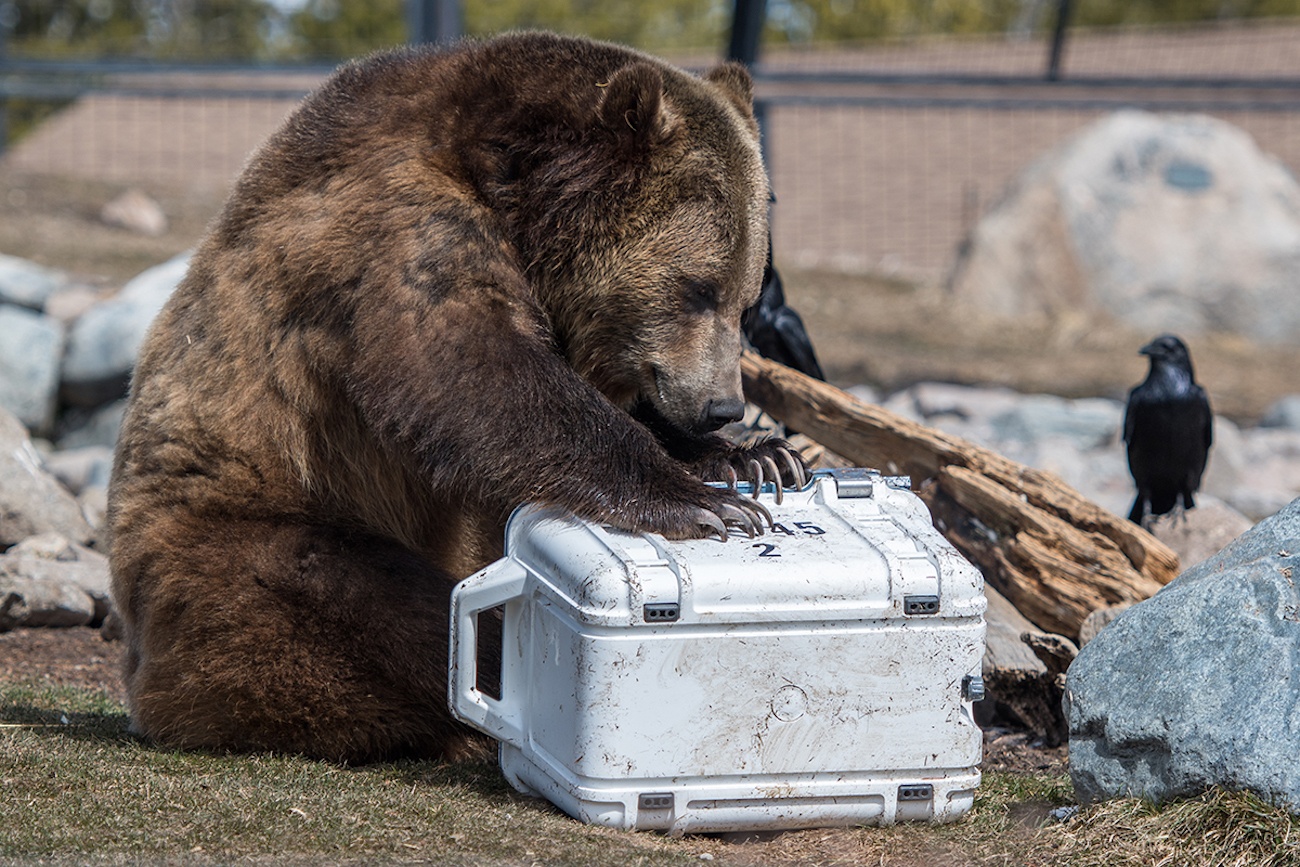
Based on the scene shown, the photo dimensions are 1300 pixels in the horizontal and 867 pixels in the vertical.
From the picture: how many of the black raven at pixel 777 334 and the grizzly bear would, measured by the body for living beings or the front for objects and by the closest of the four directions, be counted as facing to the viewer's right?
1

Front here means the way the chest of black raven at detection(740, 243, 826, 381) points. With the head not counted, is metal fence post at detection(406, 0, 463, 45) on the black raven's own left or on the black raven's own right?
on the black raven's own right

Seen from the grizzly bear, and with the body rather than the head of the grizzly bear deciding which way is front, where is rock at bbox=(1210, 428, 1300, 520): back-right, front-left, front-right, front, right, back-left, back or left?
front-left

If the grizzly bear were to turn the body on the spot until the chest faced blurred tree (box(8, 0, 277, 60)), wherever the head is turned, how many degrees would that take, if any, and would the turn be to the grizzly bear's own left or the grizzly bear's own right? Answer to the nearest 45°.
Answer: approximately 90° to the grizzly bear's own left

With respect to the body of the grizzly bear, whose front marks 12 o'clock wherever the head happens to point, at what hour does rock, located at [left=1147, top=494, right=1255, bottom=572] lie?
The rock is roughly at 11 o'clock from the grizzly bear.

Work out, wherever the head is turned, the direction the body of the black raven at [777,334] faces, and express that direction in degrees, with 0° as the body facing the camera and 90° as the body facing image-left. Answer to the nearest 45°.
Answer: approximately 90°

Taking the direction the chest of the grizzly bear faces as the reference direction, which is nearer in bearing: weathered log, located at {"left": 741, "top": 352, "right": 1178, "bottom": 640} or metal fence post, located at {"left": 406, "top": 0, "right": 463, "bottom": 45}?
the weathered log

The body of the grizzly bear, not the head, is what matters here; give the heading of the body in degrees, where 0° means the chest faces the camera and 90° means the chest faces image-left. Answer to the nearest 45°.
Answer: approximately 270°

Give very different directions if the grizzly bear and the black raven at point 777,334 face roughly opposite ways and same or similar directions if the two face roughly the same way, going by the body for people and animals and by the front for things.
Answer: very different directions

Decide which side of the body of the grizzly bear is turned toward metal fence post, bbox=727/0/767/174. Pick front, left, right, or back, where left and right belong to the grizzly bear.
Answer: left

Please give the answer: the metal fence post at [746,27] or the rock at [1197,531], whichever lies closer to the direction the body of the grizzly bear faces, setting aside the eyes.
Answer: the rock

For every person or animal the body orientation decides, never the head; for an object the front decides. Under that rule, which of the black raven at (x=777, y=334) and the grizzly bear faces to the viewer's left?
the black raven

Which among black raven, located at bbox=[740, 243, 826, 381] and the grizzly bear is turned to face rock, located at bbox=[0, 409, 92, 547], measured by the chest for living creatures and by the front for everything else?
the black raven

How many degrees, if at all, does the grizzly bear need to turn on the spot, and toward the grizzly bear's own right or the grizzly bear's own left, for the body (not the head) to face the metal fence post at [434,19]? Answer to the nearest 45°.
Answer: approximately 90° to the grizzly bear's own left

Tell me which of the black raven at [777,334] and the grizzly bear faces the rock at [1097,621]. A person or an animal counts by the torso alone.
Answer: the grizzly bear
